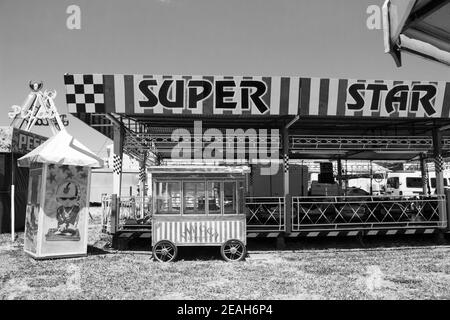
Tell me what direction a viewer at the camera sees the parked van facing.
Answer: facing the viewer and to the left of the viewer

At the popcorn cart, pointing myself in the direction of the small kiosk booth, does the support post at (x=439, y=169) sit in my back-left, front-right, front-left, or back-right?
back-right

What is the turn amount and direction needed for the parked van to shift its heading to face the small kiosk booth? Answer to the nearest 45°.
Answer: approximately 45° to its left

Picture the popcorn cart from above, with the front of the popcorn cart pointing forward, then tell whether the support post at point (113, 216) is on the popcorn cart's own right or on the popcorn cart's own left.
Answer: on the popcorn cart's own right

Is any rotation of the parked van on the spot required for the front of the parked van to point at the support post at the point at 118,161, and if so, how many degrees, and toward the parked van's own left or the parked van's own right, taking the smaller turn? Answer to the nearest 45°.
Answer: approximately 45° to the parked van's own left

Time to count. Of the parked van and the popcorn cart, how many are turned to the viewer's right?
0

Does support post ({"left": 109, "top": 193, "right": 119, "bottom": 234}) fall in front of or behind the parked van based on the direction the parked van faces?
in front
